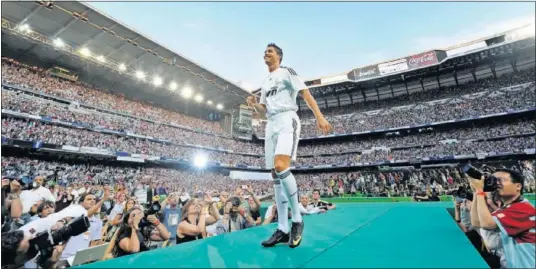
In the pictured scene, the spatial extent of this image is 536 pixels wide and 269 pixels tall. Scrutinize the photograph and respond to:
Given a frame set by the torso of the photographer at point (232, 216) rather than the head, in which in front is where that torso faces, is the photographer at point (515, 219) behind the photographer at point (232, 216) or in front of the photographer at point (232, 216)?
in front

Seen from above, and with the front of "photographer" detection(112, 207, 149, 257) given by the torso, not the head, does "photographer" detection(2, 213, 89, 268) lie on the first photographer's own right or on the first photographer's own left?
on the first photographer's own right

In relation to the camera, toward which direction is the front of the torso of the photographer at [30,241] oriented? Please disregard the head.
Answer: to the viewer's right

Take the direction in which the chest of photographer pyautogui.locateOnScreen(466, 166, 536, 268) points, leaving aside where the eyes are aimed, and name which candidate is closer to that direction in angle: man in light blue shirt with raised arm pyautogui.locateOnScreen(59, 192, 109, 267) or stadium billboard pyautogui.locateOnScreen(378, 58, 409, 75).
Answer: the man in light blue shirt with raised arm

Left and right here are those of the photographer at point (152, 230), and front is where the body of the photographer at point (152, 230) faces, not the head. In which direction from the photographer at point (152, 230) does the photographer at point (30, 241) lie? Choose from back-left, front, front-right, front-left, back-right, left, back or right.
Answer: right

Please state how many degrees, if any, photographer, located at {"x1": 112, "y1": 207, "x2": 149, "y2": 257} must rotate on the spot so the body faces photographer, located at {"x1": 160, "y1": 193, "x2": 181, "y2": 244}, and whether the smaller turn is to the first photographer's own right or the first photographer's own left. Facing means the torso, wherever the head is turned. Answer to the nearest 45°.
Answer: approximately 135° to the first photographer's own left

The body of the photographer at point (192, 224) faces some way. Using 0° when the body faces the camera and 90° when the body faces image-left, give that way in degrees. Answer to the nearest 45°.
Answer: approximately 315°

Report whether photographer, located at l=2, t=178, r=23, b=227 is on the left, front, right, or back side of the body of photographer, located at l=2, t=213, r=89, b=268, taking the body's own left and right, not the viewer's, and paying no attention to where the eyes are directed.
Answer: left

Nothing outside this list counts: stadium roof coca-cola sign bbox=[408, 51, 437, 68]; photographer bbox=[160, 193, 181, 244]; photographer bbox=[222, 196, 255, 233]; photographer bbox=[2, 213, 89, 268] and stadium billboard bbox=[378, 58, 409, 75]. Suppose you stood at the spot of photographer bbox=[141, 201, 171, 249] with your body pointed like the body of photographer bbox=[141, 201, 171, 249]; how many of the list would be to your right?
1

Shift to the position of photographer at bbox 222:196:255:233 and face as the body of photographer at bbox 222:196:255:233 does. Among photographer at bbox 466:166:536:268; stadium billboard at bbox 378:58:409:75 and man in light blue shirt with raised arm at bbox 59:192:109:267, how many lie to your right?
1

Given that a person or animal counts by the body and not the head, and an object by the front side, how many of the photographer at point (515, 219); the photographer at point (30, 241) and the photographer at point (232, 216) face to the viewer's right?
1

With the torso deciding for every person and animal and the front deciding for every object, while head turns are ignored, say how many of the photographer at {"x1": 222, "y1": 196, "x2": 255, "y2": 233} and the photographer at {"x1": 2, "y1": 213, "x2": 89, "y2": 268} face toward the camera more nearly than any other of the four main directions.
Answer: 1

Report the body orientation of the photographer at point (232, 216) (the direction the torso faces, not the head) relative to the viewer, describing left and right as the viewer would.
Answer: facing the viewer

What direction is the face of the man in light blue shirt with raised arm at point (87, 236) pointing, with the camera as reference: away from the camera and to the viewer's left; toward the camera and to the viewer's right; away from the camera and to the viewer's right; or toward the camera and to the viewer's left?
toward the camera and to the viewer's right

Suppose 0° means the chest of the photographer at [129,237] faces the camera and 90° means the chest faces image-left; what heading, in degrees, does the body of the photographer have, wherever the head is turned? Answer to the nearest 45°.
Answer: approximately 315°

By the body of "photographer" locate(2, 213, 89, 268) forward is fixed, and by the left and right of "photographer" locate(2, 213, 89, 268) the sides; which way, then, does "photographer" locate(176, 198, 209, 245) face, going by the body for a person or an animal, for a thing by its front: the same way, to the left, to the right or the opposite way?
to the right

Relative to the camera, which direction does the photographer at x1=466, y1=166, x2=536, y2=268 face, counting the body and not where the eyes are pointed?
to the viewer's left

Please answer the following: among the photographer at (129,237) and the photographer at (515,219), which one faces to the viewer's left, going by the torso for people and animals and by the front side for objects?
the photographer at (515,219)
